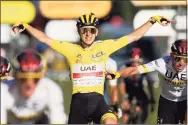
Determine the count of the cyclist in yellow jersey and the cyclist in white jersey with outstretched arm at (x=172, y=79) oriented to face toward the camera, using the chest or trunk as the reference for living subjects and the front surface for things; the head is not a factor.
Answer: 2

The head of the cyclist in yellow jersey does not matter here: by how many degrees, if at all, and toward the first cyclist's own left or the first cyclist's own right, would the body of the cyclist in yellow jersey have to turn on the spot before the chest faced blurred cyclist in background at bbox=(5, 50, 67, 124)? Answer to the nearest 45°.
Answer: approximately 45° to the first cyclist's own right

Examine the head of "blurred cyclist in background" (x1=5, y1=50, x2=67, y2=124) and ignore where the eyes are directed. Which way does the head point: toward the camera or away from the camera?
toward the camera

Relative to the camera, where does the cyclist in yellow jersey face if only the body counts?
toward the camera

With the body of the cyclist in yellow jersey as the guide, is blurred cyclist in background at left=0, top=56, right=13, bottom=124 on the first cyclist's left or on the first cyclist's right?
on the first cyclist's right

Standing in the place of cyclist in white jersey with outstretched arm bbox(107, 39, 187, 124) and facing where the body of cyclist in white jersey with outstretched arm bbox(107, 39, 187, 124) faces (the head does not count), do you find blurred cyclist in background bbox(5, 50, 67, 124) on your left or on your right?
on your right

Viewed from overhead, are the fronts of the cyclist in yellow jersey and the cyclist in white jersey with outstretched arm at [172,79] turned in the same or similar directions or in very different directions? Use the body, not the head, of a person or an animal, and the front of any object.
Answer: same or similar directions

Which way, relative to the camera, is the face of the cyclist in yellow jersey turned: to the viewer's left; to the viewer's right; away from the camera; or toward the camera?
toward the camera
